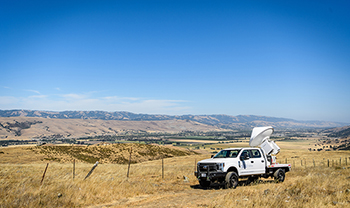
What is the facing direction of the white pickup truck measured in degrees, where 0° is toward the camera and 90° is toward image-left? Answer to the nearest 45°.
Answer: approximately 45°
